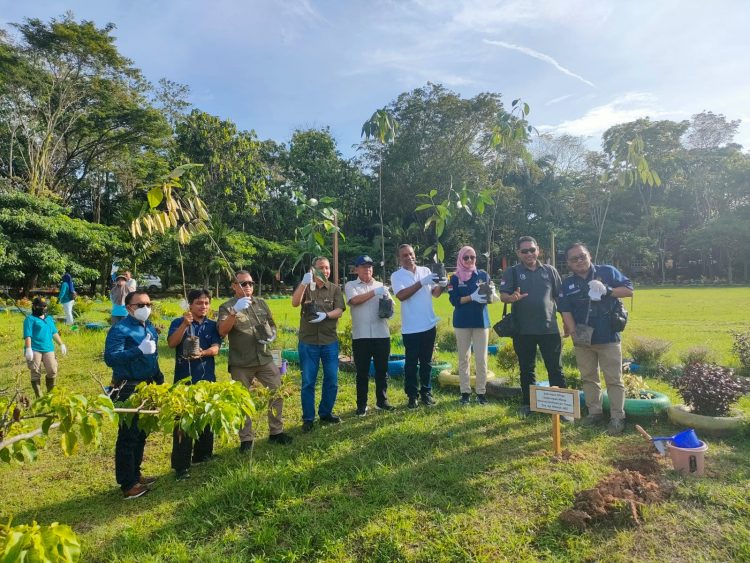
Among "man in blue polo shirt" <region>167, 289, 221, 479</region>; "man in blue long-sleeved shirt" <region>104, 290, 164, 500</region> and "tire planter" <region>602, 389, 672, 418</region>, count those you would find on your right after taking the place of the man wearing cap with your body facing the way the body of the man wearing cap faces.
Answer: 2

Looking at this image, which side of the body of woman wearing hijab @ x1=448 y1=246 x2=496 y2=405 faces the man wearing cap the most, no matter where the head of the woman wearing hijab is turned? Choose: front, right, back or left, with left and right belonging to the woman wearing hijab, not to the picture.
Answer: right

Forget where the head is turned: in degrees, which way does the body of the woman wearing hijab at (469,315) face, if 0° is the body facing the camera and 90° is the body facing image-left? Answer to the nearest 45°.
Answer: approximately 0°

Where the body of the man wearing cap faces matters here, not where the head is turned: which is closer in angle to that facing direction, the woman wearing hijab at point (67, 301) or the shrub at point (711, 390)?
the shrub

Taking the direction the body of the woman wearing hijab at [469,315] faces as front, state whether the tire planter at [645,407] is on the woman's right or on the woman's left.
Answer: on the woman's left

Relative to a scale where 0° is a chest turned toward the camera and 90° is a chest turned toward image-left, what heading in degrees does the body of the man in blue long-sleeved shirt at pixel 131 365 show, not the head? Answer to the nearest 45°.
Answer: approximately 315°
